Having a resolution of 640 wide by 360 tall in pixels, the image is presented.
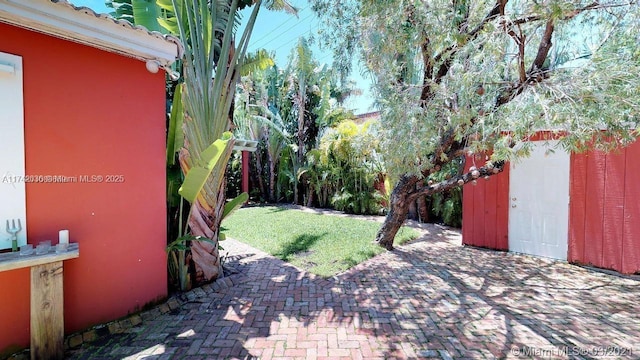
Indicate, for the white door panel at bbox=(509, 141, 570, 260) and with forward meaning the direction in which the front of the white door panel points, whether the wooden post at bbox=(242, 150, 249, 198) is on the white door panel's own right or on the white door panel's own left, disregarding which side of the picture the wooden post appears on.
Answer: on the white door panel's own right

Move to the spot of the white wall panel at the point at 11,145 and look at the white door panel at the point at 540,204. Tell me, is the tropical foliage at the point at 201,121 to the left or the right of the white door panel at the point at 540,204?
left

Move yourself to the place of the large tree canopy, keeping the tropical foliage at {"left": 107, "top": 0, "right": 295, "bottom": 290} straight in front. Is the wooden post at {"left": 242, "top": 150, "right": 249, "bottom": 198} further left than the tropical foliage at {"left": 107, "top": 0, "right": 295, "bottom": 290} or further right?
right

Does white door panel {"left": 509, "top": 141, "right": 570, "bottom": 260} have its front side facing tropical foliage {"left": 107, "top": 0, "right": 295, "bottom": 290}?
yes

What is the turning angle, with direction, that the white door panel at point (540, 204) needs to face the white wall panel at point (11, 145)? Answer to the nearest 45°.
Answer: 0° — it already faces it

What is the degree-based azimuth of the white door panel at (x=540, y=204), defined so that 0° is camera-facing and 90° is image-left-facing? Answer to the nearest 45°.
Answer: approximately 45°
